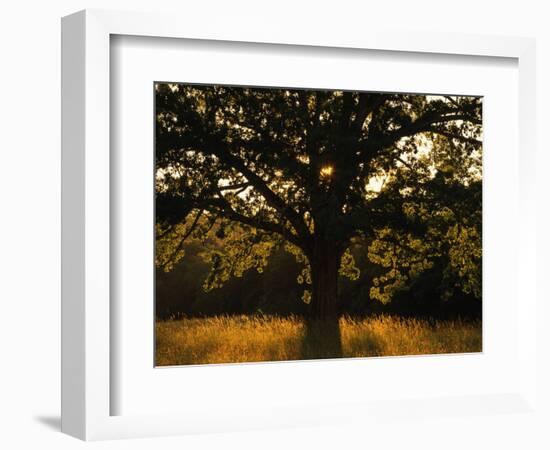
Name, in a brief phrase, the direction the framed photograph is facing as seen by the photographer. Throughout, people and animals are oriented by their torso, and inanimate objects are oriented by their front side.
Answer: facing the viewer and to the right of the viewer
